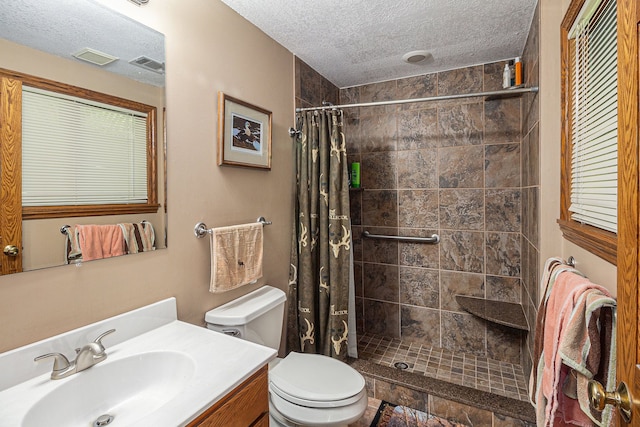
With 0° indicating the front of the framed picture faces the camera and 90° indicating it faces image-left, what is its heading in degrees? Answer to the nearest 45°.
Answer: approximately 315°

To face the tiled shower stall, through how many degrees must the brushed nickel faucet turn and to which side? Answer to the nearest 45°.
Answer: approximately 45° to its left

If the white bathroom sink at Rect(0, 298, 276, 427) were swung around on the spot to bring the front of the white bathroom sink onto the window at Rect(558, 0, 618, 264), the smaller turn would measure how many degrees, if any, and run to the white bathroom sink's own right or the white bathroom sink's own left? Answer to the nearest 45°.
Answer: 0° — it already faces it

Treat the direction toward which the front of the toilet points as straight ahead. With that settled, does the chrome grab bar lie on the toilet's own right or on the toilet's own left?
on the toilet's own left

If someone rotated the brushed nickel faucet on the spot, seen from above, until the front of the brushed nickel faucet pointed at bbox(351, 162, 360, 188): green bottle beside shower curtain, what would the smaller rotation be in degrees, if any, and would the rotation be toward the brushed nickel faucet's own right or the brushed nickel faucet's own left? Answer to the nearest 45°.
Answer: approximately 45° to the brushed nickel faucet's own left

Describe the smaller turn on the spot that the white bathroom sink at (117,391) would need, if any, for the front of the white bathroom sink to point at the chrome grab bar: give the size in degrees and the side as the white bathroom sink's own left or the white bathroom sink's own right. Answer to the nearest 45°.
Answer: approximately 45° to the white bathroom sink's own left

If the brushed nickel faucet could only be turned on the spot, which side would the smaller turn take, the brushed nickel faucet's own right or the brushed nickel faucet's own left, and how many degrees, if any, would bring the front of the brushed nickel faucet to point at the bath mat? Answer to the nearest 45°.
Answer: approximately 45° to the brushed nickel faucet's own left

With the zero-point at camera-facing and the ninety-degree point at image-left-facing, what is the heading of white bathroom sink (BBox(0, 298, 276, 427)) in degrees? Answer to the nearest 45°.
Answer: approximately 315°
